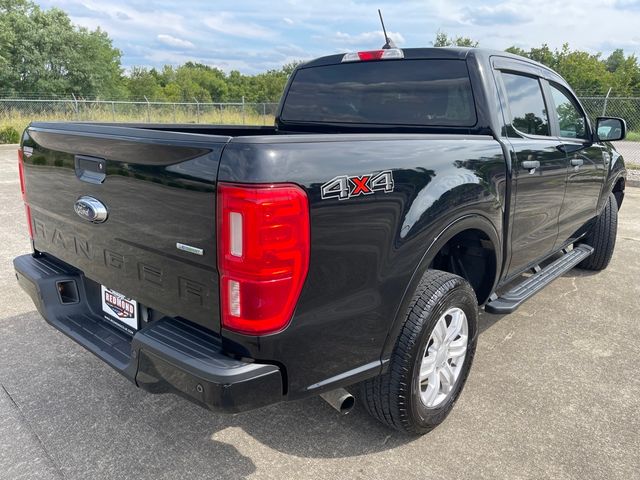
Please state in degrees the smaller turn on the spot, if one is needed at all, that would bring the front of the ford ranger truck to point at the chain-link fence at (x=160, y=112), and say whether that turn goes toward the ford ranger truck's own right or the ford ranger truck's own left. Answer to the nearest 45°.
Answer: approximately 45° to the ford ranger truck's own left

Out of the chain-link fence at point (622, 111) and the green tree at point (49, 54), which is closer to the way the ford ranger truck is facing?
the chain-link fence

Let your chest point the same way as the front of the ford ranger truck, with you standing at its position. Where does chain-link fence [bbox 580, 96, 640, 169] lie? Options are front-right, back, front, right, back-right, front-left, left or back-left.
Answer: front

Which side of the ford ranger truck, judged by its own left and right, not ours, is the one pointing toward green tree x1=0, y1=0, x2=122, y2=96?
left

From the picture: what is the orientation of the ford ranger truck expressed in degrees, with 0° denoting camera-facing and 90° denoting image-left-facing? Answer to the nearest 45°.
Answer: approximately 225°
